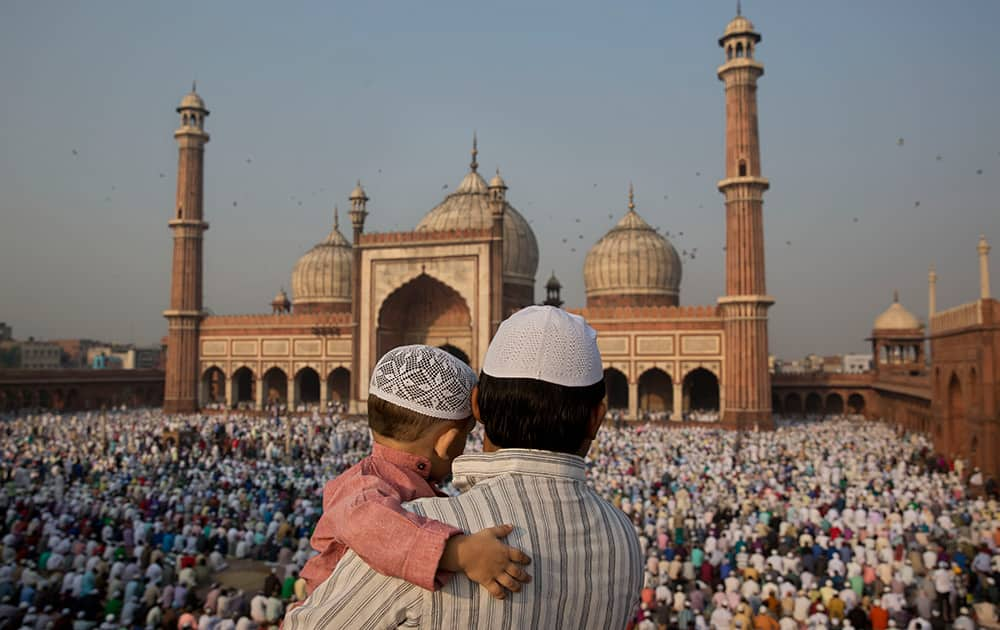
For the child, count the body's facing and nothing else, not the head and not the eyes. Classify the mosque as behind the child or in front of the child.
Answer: in front

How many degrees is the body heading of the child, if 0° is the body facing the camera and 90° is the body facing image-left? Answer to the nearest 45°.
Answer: approximately 225°

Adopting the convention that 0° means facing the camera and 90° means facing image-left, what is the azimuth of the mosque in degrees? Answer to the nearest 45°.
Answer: approximately 45°

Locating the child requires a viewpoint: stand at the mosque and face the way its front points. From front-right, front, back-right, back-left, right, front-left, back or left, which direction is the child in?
front-left

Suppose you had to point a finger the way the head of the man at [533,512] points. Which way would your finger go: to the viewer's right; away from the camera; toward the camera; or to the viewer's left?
away from the camera

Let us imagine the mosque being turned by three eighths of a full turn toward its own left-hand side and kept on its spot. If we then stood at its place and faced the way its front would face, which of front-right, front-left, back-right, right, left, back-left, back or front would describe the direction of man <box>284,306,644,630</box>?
right
